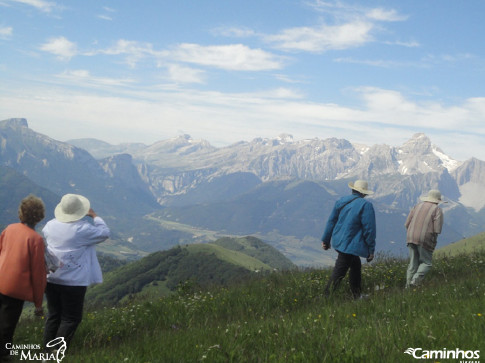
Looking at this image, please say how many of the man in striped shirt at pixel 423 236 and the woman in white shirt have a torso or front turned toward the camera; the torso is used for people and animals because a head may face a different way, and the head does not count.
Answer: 0

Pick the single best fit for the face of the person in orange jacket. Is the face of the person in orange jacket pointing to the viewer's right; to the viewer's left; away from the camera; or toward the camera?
away from the camera

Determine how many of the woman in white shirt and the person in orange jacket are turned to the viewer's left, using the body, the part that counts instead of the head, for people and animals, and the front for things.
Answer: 0

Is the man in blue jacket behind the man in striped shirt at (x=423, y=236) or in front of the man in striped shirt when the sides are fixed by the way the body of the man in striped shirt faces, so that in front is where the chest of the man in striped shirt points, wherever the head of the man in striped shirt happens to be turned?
behind

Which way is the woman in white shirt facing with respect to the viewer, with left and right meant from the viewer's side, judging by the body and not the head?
facing away from the viewer and to the right of the viewer

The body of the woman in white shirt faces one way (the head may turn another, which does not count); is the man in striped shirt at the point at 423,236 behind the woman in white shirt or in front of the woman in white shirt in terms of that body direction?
in front

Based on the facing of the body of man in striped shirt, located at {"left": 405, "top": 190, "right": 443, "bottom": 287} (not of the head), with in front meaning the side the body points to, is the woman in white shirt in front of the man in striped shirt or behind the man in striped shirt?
behind

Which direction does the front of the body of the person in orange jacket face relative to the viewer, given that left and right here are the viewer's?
facing away from the viewer and to the right of the viewer

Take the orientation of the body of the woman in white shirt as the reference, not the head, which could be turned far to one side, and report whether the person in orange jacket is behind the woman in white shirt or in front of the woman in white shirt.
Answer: behind

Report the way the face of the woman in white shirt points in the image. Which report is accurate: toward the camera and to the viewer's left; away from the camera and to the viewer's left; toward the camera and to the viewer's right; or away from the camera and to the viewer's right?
away from the camera and to the viewer's right

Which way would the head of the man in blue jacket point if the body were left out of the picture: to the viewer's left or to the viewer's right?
to the viewer's right

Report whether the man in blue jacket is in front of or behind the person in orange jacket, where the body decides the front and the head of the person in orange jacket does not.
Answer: in front
